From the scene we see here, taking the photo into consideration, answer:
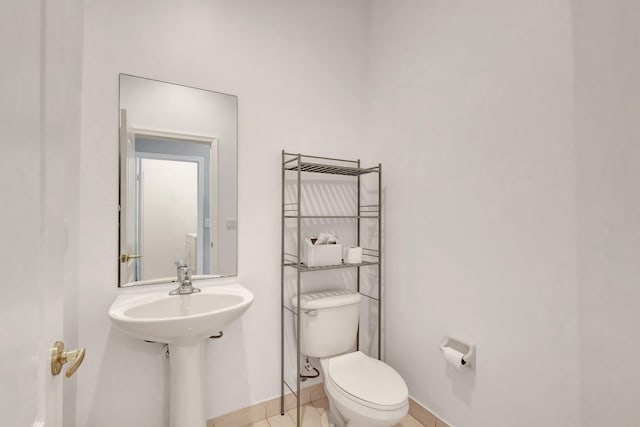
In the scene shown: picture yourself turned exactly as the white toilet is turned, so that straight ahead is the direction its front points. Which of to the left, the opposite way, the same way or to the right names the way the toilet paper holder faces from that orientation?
to the right

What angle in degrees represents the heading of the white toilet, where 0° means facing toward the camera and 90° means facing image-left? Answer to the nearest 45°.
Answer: approximately 315°

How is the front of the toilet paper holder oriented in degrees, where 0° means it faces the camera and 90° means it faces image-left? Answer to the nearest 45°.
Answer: approximately 45°
